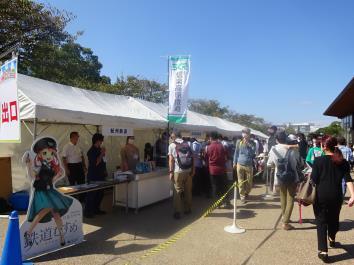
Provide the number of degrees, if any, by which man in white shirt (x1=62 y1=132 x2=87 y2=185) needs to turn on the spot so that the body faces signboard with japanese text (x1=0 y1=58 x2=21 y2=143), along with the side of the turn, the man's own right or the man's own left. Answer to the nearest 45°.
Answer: approximately 45° to the man's own right

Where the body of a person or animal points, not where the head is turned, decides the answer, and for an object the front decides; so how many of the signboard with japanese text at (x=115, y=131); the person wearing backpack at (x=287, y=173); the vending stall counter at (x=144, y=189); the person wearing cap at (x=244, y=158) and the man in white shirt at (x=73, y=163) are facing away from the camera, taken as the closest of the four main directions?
1

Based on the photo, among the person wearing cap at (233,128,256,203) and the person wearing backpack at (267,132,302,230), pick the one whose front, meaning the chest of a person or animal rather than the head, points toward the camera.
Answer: the person wearing cap

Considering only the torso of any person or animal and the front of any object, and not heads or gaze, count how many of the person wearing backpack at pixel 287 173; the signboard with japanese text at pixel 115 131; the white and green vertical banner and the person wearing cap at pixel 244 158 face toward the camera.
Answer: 3

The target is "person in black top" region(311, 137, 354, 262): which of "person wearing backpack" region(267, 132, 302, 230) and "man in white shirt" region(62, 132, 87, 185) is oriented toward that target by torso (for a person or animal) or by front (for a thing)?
the man in white shirt

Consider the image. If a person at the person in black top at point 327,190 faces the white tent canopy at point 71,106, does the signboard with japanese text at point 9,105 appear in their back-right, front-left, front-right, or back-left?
front-left

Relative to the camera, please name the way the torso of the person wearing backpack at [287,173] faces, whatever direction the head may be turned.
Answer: away from the camera

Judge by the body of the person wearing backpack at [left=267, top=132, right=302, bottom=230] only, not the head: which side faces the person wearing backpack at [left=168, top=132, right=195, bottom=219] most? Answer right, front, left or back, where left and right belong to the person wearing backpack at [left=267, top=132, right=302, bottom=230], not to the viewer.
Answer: left

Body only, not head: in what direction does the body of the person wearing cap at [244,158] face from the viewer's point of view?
toward the camera

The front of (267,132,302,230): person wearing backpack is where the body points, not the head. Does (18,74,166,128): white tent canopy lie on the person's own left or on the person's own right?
on the person's own left

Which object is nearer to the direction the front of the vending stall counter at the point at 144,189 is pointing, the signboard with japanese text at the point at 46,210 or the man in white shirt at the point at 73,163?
the signboard with japanese text

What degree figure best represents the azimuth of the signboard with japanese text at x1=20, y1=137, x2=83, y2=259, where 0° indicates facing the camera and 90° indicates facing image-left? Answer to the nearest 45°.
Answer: approximately 315°

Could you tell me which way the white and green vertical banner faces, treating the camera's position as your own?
facing the viewer

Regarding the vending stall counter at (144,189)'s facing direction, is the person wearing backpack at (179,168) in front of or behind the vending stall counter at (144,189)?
in front

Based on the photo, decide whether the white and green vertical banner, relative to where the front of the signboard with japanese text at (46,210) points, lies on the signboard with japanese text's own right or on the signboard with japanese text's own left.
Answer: on the signboard with japanese text's own left

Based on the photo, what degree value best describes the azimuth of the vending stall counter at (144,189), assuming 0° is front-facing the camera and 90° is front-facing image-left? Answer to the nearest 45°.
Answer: approximately 315°

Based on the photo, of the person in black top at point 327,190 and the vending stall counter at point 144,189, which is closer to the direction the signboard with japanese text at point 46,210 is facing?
the person in black top
